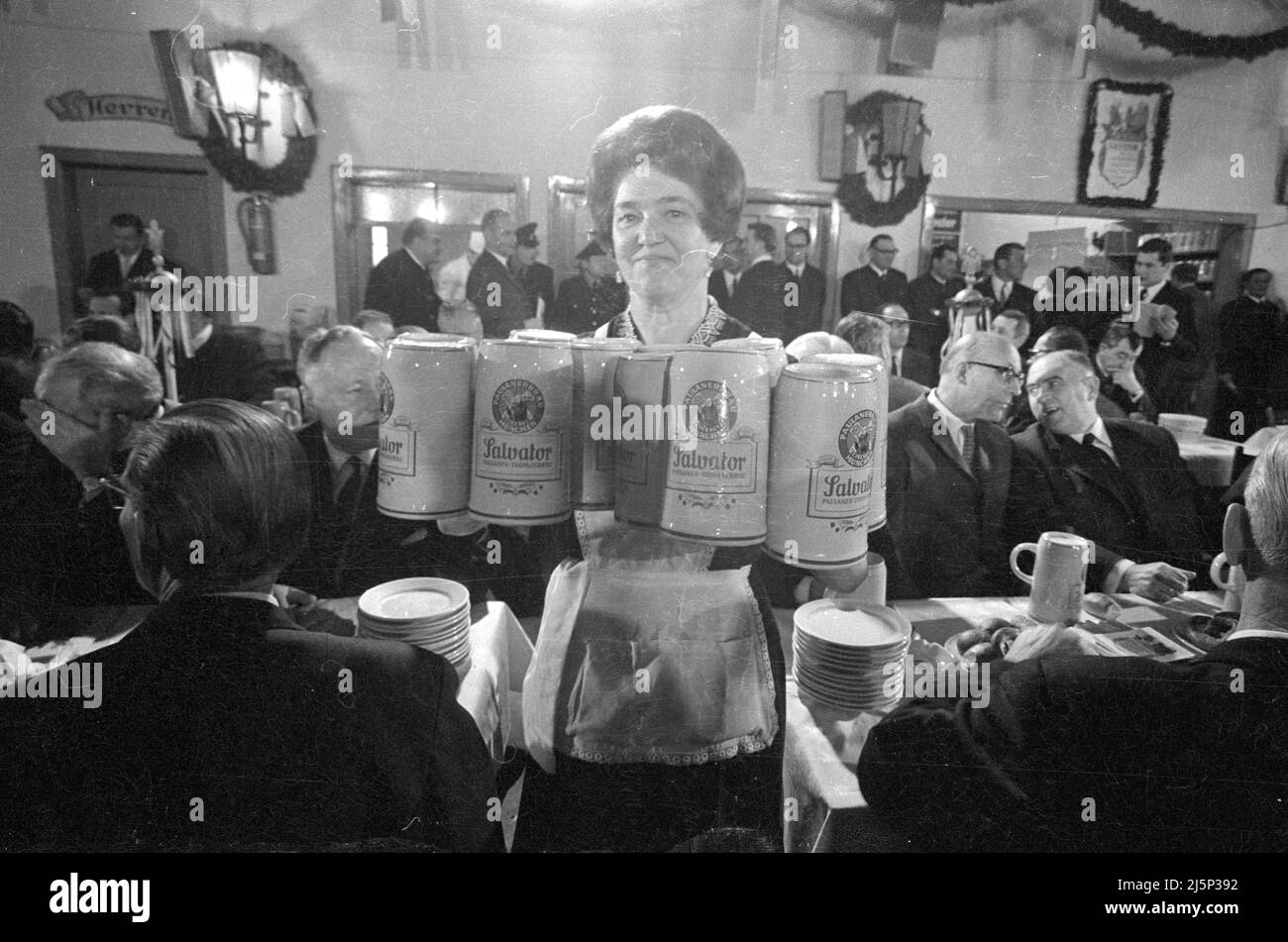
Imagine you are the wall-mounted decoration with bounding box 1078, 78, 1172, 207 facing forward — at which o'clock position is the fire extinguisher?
The fire extinguisher is roughly at 2 o'clock from the wall-mounted decoration.

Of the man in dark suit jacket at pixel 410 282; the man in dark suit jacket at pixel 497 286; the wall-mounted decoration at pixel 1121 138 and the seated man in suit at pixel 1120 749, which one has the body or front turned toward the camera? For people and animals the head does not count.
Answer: the wall-mounted decoration

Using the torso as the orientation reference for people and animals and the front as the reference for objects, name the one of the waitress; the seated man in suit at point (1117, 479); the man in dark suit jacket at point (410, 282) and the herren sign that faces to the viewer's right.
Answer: the man in dark suit jacket

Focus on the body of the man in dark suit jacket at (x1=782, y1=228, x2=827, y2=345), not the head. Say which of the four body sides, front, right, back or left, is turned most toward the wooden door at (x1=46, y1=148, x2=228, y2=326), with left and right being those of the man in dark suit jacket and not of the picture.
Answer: right
